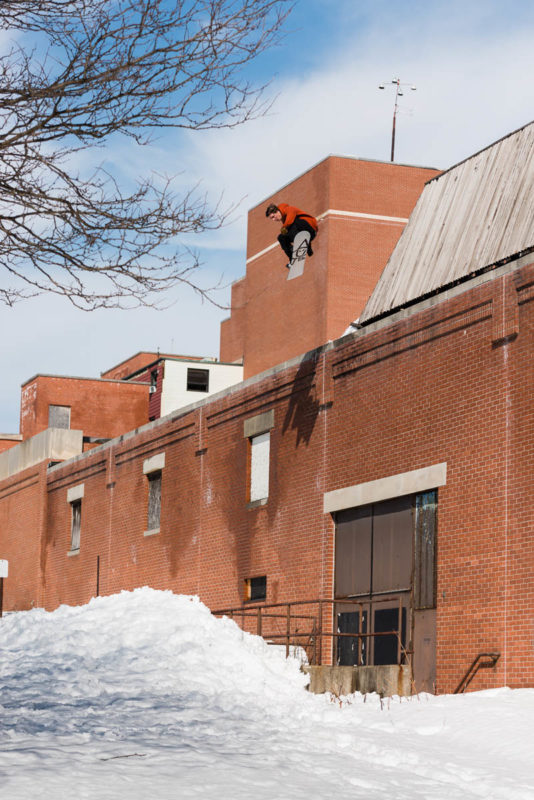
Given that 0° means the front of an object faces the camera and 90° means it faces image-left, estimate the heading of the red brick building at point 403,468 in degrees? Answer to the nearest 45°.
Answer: approximately 45°
